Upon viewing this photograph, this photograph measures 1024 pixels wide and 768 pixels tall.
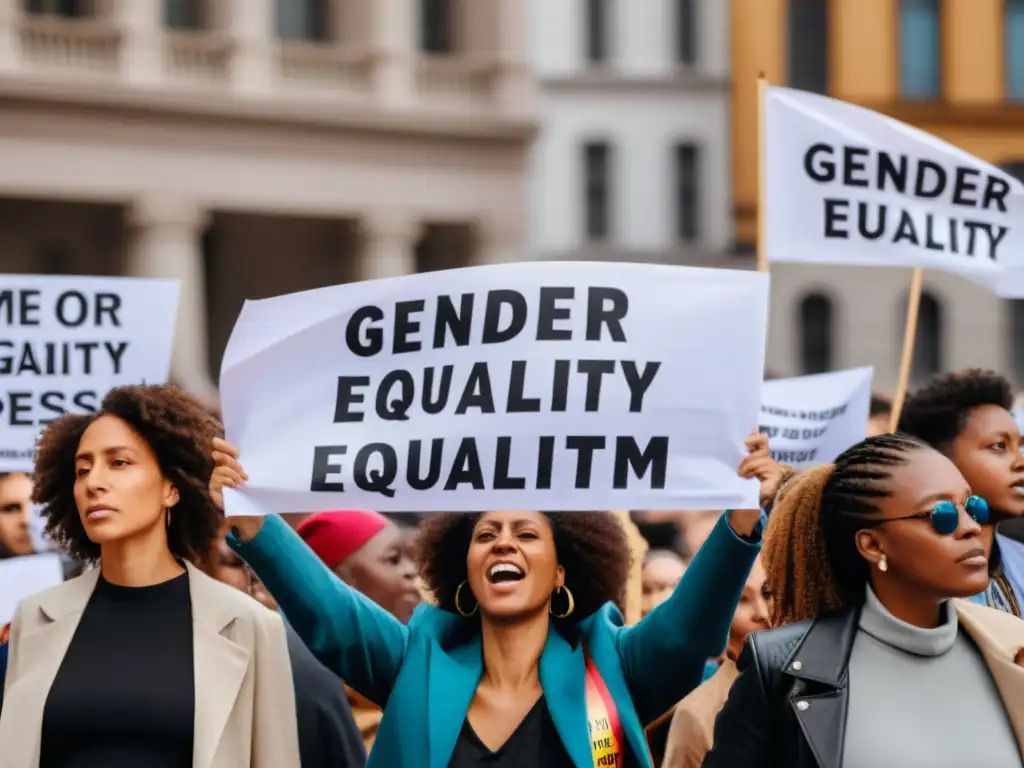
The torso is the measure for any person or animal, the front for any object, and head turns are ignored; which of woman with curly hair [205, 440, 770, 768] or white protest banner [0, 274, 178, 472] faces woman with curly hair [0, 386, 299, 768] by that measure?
the white protest banner

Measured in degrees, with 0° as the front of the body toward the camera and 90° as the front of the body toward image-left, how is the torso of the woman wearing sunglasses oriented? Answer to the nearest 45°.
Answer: approximately 315°

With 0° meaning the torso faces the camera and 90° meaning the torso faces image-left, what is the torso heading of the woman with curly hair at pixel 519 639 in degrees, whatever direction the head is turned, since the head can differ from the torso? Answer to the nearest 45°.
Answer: approximately 0°

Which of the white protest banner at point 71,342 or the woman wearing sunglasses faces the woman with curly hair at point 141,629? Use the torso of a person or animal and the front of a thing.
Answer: the white protest banner

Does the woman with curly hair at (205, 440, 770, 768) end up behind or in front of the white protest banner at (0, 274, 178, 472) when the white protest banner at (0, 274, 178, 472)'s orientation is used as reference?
in front

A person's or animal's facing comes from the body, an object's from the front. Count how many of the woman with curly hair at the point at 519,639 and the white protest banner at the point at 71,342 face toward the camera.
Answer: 2

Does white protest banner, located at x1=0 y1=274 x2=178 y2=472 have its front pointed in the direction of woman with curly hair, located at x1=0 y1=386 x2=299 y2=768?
yes

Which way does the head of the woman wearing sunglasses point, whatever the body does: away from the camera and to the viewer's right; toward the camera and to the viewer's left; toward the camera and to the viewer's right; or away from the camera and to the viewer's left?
toward the camera and to the viewer's right

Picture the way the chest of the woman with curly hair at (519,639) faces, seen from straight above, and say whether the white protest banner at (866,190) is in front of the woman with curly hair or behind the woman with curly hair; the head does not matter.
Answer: behind
